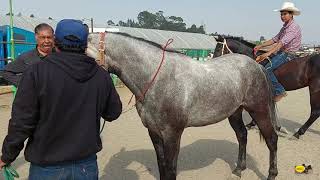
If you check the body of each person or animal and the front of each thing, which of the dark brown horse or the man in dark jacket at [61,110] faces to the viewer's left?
the dark brown horse

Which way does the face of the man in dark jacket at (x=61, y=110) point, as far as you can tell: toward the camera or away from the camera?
away from the camera

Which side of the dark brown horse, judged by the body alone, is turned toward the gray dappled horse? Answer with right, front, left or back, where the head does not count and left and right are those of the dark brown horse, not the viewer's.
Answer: left

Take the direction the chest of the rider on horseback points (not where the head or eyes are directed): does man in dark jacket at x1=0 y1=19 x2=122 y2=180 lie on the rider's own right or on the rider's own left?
on the rider's own left

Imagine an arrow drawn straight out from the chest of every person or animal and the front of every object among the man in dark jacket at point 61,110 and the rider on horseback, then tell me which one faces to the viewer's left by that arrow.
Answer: the rider on horseback

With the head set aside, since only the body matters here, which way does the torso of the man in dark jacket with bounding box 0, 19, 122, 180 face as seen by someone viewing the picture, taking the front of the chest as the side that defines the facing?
away from the camera

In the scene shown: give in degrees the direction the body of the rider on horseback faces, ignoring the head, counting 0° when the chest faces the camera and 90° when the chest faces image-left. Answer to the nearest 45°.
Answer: approximately 90°

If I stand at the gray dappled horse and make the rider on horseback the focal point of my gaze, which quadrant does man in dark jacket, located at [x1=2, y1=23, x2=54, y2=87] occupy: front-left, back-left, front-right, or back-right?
back-left

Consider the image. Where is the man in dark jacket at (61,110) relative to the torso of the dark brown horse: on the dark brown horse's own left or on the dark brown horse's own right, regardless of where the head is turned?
on the dark brown horse's own left

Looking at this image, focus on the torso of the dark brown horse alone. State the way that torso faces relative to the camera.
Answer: to the viewer's left
